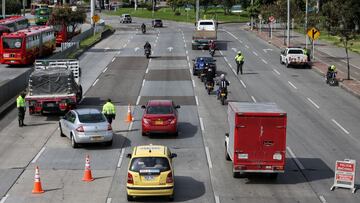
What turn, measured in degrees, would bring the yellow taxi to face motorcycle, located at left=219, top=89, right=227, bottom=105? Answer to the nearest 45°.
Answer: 0° — it already faces it

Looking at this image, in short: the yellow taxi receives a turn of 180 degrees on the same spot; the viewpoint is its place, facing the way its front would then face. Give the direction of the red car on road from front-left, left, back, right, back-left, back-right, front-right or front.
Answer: back

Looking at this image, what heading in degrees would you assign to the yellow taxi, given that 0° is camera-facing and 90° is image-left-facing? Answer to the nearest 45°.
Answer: approximately 180°

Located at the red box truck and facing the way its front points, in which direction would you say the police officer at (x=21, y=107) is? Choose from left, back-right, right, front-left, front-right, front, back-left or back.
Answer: front-left

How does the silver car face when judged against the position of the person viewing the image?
facing away from the viewer and to the left of the viewer

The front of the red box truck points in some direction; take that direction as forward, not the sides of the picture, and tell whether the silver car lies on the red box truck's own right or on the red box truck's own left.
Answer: on the red box truck's own left

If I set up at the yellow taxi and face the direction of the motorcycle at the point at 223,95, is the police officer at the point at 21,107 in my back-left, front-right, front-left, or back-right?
front-left

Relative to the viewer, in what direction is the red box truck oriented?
away from the camera

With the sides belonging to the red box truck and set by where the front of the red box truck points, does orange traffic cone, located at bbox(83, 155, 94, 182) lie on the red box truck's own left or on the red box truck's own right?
on the red box truck's own left

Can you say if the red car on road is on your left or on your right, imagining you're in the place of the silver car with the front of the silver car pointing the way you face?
on your right
